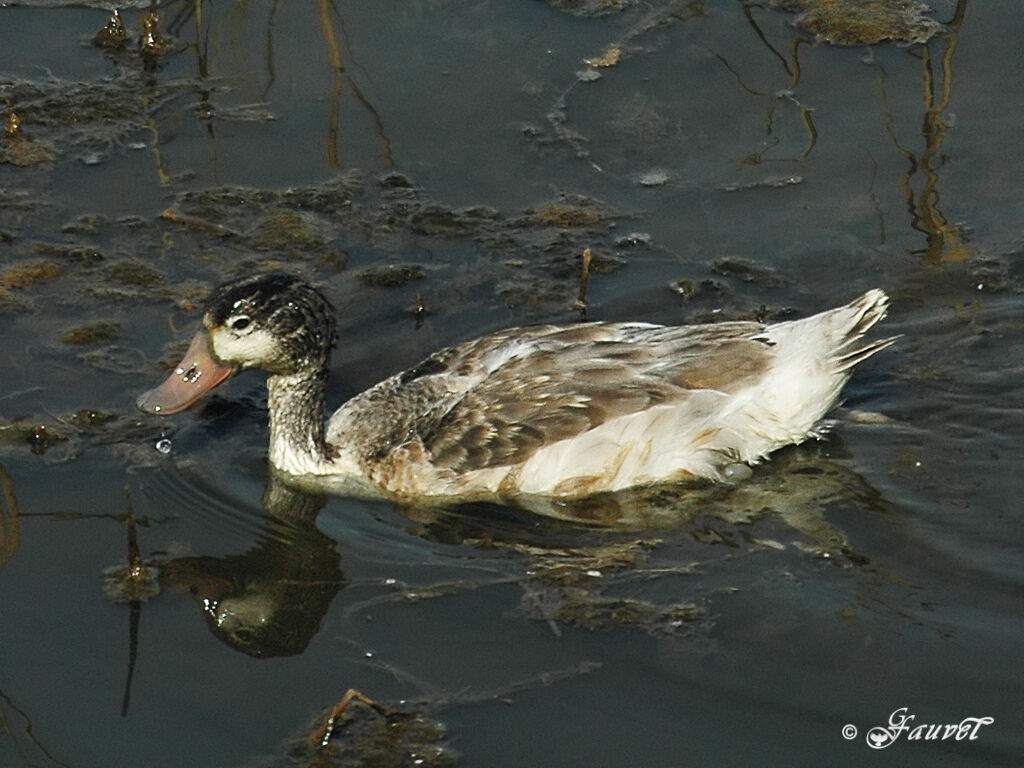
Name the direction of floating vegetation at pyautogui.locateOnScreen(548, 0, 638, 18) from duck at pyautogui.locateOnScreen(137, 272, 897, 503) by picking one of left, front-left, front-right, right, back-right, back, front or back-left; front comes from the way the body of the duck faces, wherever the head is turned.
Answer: right

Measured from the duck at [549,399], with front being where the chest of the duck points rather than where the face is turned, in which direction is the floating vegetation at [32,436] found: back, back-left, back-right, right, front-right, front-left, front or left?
front

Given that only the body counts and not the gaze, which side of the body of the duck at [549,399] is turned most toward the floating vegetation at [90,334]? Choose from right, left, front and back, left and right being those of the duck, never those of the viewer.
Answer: front

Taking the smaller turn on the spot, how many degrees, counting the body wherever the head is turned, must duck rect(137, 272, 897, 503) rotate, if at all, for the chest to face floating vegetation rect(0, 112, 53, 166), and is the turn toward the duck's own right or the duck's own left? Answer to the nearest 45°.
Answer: approximately 45° to the duck's own right

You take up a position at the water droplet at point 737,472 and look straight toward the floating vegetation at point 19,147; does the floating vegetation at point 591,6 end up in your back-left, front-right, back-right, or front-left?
front-right

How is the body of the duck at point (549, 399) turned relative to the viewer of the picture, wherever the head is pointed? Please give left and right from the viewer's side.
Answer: facing to the left of the viewer

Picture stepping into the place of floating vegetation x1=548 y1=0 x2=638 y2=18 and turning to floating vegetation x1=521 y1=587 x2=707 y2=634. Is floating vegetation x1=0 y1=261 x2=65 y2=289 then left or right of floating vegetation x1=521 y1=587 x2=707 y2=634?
right

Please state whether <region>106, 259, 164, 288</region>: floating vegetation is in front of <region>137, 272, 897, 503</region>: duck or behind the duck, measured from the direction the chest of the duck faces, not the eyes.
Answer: in front

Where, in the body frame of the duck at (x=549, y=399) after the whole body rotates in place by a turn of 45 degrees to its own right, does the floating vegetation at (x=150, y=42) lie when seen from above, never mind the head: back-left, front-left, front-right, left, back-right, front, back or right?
front

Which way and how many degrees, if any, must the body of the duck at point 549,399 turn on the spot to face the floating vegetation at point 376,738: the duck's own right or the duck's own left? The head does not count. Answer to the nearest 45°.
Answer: approximately 90° to the duck's own left

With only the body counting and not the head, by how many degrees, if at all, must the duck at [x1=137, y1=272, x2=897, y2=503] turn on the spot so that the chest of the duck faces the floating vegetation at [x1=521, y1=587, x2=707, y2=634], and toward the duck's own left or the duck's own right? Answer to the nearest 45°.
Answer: approximately 90° to the duck's own left

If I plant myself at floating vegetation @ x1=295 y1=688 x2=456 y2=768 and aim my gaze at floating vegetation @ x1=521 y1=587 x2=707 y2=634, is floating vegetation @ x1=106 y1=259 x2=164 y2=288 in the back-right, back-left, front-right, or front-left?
front-left

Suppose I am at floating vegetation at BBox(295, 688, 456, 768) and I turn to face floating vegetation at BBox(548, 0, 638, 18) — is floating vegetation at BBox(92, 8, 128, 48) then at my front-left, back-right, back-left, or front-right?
front-left

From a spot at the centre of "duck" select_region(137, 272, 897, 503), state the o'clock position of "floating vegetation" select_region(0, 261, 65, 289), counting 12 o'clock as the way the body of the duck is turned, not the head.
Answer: The floating vegetation is roughly at 1 o'clock from the duck.

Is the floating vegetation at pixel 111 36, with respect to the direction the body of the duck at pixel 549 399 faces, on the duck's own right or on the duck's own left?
on the duck's own right

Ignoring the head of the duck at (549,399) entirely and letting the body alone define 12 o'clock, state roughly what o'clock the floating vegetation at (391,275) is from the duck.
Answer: The floating vegetation is roughly at 2 o'clock from the duck.
